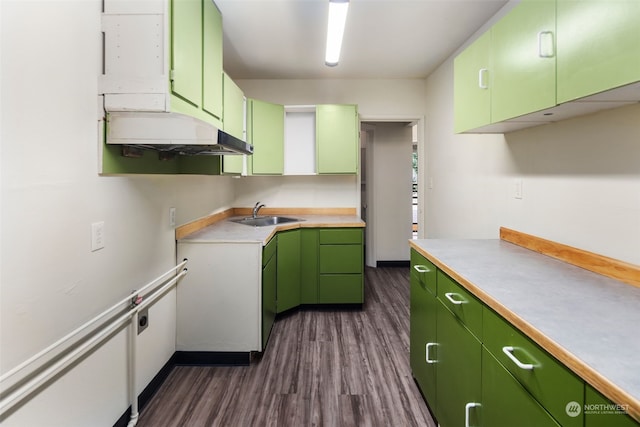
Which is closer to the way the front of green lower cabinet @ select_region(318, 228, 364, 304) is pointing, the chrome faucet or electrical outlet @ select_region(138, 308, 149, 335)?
the electrical outlet

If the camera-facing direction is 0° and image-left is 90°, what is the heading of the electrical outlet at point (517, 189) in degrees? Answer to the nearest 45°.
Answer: approximately 45°

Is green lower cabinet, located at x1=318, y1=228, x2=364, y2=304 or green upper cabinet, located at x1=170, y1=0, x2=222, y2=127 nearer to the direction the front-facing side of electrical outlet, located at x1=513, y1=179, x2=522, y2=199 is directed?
the green upper cabinet

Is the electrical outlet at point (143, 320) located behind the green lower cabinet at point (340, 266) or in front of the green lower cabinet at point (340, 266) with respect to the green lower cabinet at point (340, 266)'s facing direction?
in front

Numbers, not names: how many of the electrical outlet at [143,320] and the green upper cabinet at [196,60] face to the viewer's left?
0
